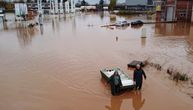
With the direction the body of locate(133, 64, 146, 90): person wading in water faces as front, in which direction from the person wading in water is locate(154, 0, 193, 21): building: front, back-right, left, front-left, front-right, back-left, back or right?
back

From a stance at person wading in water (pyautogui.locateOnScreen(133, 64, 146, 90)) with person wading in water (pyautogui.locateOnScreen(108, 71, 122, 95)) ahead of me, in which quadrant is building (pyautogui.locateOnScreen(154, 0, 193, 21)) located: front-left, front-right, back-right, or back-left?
back-right

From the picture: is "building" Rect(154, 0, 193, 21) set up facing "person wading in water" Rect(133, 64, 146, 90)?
yes

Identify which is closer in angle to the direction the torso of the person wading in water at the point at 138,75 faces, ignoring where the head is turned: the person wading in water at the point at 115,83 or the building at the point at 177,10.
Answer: the person wading in water

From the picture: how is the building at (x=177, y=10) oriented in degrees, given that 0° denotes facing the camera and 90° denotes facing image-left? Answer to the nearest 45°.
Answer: approximately 0°

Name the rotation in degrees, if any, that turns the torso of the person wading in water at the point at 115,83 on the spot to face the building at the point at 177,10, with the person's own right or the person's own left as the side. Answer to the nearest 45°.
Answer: approximately 180°

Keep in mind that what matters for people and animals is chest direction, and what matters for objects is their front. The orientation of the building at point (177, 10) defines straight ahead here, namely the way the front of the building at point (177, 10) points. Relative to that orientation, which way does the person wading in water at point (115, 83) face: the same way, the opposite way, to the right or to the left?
the same way

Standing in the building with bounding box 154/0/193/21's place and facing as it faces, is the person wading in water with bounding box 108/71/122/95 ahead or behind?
ahead

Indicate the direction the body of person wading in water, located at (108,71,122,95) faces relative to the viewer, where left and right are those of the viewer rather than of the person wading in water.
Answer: facing the viewer

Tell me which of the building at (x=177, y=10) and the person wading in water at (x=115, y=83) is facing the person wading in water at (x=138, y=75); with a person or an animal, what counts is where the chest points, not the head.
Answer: the building

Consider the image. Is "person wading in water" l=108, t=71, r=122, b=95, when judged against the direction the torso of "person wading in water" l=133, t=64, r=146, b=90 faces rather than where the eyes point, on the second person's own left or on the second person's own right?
on the second person's own right

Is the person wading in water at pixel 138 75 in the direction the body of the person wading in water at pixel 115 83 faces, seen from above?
no
